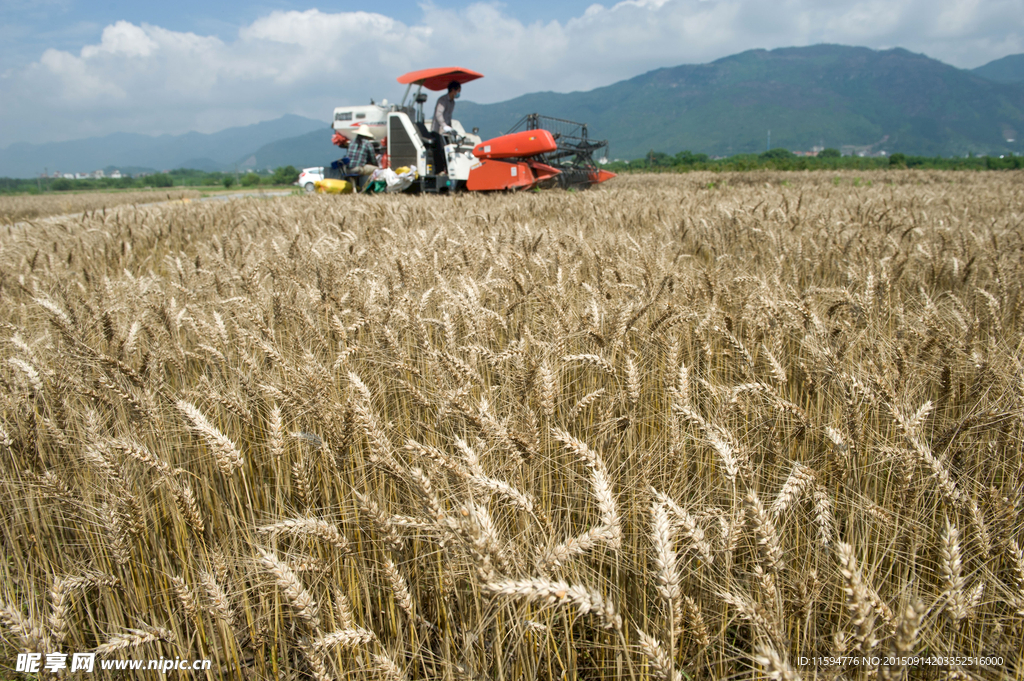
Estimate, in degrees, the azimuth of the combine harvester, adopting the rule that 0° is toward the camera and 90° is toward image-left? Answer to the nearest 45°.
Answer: approximately 270°
